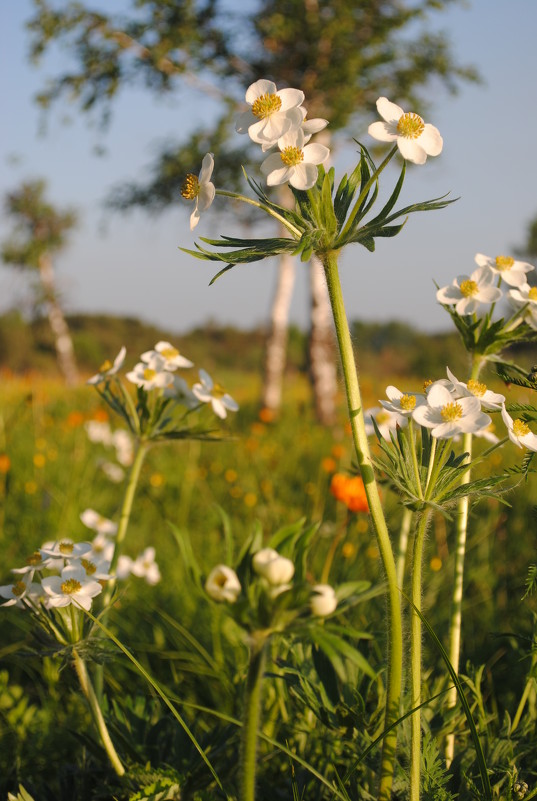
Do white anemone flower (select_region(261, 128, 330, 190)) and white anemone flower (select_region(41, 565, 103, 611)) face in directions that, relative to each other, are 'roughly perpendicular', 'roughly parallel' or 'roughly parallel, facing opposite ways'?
roughly parallel

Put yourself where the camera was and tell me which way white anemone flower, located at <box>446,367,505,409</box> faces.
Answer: facing the viewer and to the right of the viewer

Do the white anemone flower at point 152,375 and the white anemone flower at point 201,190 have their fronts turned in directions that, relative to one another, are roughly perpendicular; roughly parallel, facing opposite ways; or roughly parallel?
roughly perpendicular

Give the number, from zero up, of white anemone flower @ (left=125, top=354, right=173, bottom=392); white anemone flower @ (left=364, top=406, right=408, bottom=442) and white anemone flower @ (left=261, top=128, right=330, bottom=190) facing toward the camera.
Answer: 3

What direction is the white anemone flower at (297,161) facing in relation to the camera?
toward the camera

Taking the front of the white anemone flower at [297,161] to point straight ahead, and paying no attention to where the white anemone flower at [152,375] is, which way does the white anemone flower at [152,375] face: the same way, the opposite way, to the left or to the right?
the same way

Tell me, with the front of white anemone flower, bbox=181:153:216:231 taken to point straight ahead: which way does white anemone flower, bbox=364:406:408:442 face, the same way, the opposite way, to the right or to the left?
to the left

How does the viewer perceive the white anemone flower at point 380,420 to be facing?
facing the viewer

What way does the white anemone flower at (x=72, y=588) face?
toward the camera

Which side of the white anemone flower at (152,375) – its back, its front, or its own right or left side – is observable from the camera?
front
